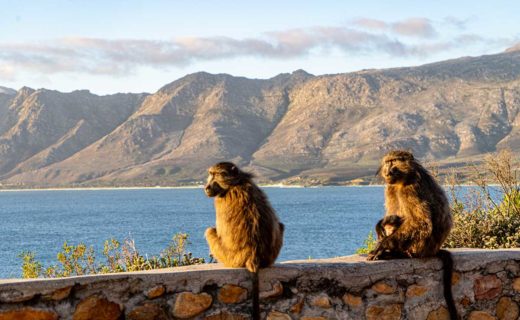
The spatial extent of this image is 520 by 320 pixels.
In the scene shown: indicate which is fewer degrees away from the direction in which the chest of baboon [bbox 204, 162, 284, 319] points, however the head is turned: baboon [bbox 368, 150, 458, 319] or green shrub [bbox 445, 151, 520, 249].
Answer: the green shrub

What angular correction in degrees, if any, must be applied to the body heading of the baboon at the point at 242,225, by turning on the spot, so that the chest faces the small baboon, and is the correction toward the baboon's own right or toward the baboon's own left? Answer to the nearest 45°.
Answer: approximately 135° to the baboon's own right

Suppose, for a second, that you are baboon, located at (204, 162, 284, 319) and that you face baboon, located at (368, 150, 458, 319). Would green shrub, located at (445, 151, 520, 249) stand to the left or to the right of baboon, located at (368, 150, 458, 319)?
left

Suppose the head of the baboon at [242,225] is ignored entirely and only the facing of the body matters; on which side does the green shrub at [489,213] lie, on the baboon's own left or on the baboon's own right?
on the baboon's own right

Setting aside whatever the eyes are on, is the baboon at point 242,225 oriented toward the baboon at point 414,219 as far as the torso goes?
no

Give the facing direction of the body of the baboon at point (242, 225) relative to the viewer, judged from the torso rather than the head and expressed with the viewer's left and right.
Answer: facing away from the viewer and to the left of the viewer
